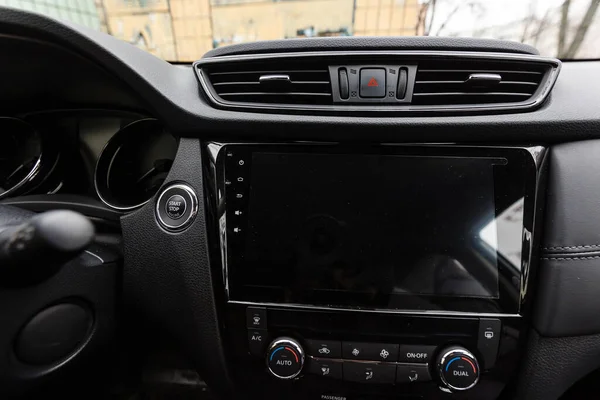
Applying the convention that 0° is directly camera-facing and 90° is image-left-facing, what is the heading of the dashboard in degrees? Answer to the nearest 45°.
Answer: approximately 0°
